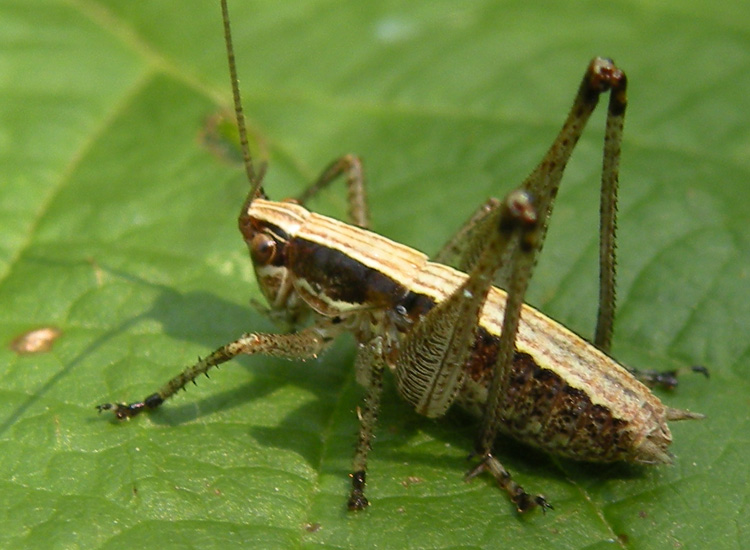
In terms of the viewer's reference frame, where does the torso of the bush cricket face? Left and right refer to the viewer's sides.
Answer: facing away from the viewer and to the left of the viewer
